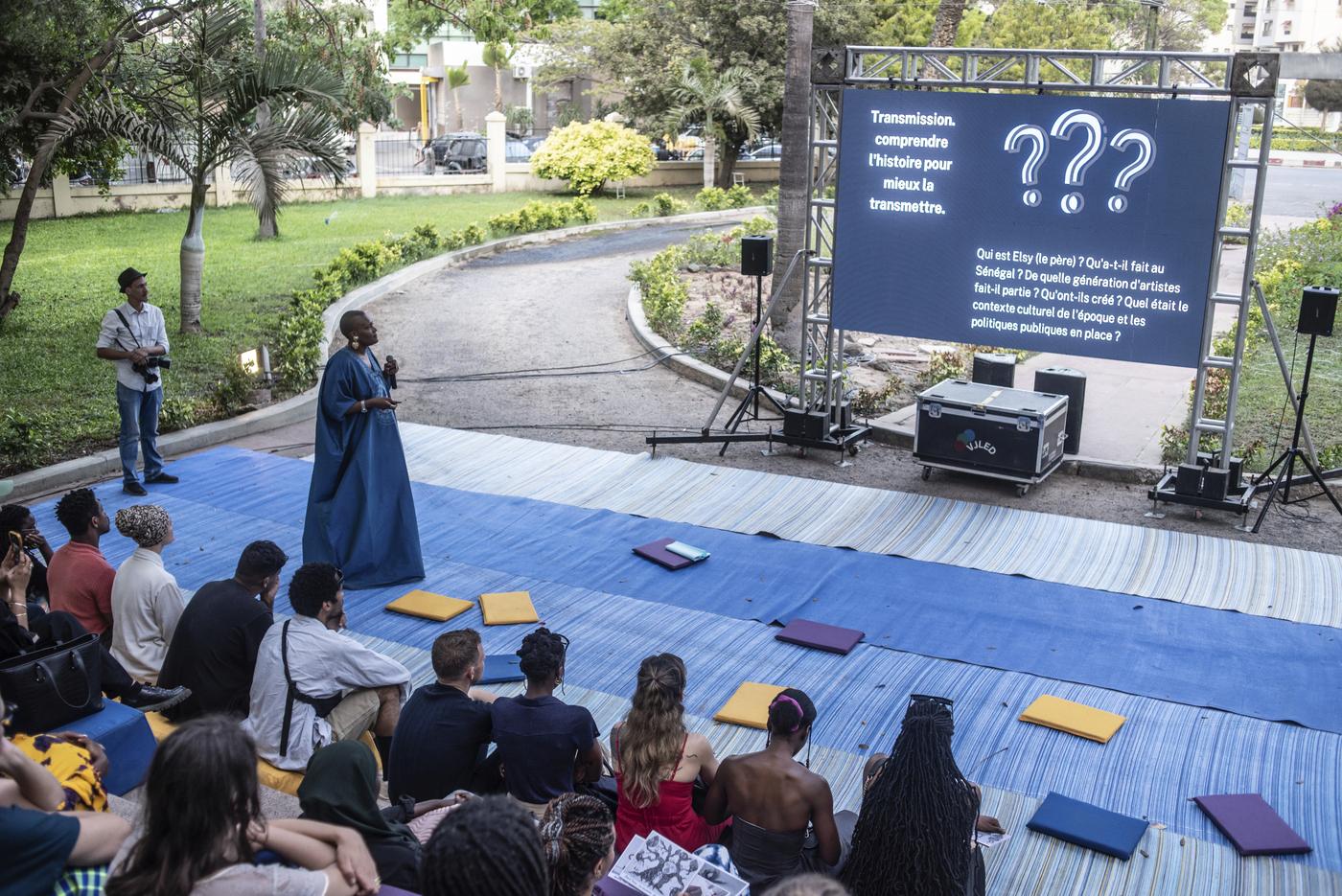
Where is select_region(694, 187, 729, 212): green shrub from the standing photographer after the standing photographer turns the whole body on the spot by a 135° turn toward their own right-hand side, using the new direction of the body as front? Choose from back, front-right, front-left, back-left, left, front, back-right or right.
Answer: back-right

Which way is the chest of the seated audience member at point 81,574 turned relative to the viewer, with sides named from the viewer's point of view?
facing away from the viewer and to the right of the viewer

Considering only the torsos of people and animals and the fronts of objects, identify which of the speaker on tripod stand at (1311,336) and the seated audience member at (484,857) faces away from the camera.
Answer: the seated audience member

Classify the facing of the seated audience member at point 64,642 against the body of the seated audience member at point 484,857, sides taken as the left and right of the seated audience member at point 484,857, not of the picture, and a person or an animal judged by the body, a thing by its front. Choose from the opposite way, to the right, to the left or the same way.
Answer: to the right

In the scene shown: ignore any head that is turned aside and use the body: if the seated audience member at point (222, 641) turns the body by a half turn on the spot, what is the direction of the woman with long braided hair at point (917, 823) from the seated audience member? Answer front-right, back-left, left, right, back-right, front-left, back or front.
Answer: left

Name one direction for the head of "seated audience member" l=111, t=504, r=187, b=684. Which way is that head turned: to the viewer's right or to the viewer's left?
to the viewer's right

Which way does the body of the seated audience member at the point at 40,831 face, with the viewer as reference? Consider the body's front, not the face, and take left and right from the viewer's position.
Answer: facing to the right of the viewer

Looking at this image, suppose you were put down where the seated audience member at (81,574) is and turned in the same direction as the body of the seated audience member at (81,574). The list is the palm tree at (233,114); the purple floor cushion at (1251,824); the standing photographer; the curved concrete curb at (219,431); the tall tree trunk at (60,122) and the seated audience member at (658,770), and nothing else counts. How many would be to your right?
2

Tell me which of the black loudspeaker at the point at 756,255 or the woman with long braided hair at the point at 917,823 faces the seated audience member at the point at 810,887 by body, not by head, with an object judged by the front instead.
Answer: the black loudspeaker

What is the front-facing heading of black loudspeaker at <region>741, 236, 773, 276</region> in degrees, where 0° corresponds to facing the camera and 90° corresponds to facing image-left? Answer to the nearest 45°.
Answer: approximately 0°

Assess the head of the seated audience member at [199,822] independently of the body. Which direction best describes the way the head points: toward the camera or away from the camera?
away from the camera

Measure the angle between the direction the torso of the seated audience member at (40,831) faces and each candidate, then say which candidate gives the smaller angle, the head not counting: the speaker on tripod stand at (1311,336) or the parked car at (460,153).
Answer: the speaker on tripod stand

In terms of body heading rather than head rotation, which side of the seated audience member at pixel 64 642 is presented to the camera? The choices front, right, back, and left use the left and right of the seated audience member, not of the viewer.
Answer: right

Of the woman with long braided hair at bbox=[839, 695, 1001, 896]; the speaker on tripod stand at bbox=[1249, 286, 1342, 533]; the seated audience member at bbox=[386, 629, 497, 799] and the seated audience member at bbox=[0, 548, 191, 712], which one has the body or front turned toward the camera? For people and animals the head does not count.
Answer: the speaker on tripod stand

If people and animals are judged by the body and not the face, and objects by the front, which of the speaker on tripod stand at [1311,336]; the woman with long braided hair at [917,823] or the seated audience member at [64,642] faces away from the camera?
the woman with long braided hair

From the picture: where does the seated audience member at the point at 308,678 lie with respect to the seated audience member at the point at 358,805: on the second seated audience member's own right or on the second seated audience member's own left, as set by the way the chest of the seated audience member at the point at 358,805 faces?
on the second seated audience member's own left

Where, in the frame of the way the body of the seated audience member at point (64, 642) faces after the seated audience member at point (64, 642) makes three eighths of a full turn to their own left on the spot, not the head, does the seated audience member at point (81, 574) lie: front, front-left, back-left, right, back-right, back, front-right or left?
front-right

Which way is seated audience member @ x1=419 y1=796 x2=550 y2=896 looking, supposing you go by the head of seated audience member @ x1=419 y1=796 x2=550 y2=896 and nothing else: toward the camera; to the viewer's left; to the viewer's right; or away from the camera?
away from the camera
